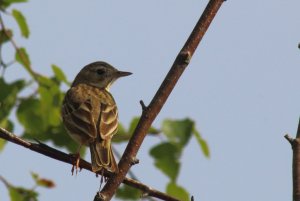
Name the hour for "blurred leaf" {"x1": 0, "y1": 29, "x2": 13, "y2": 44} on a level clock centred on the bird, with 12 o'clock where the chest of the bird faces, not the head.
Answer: The blurred leaf is roughly at 9 o'clock from the bird.

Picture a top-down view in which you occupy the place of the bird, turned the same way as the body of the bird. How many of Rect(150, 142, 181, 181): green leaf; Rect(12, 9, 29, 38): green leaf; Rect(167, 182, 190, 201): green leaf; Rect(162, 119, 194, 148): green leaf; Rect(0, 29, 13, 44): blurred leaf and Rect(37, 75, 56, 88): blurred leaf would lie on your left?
3

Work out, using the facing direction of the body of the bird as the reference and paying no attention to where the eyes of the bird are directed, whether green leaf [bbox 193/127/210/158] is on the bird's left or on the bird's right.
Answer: on the bird's right

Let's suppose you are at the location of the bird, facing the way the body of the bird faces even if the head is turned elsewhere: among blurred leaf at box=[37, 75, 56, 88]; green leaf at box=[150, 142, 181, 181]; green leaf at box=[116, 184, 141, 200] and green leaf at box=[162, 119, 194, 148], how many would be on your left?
1

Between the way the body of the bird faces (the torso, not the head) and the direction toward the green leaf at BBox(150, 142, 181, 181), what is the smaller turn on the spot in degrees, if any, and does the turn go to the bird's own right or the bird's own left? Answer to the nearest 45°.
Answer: approximately 45° to the bird's own right

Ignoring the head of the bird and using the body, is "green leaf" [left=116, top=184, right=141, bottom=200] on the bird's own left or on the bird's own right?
on the bird's own right
